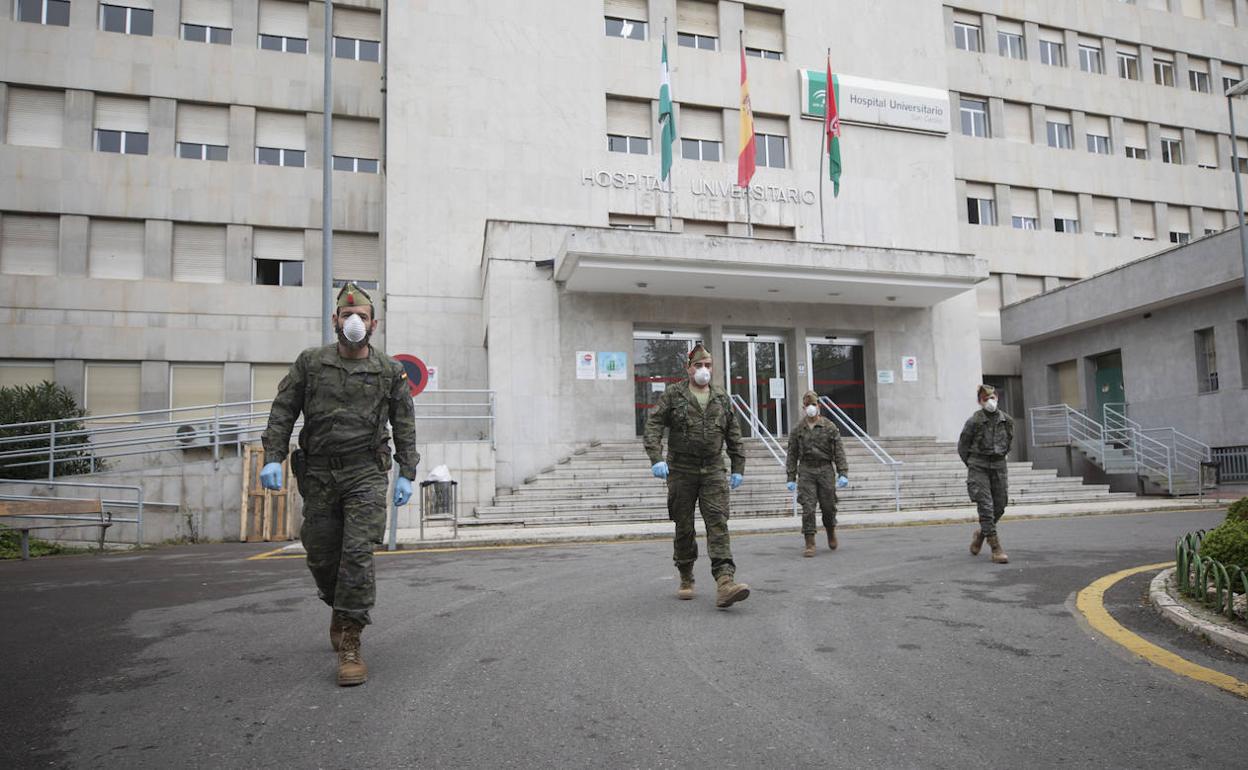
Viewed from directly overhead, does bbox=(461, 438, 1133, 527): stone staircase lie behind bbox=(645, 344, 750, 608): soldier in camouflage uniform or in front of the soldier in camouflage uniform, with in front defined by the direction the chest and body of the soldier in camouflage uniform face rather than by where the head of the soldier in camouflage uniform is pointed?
behind

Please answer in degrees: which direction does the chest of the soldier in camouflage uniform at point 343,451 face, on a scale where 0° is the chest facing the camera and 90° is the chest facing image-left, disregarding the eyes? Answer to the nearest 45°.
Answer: approximately 0°

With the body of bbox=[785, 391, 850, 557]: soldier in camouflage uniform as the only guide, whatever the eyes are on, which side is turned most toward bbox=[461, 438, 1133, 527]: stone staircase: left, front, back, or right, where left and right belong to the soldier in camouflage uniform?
back

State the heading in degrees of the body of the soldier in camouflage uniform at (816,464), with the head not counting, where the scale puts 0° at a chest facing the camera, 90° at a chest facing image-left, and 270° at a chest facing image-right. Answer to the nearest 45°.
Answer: approximately 0°

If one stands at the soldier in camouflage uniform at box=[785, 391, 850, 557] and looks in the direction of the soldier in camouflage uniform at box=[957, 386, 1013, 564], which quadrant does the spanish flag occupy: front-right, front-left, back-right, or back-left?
back-left

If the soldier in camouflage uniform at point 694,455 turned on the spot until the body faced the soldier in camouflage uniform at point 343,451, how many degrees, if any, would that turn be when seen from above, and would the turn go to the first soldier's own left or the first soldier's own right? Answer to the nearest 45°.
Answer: approximately 45° to the first soldier's own right

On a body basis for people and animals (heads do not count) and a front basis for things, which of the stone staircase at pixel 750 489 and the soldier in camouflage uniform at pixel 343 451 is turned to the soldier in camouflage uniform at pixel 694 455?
the stone staircase

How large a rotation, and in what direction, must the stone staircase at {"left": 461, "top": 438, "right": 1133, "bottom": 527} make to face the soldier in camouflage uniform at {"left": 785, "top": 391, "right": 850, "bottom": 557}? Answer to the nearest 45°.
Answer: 0° — it already faces them
